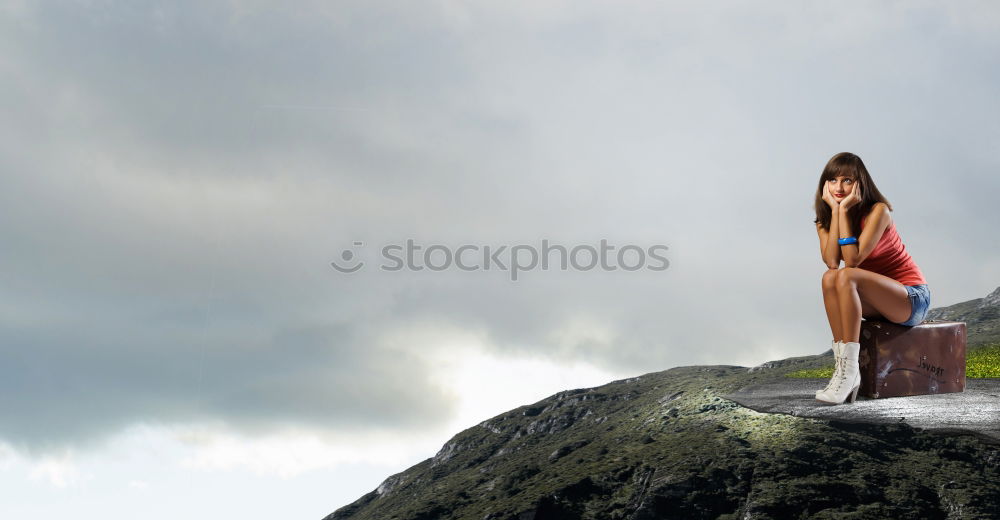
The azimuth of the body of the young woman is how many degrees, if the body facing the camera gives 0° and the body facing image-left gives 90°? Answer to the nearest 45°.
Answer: approximately 45°
